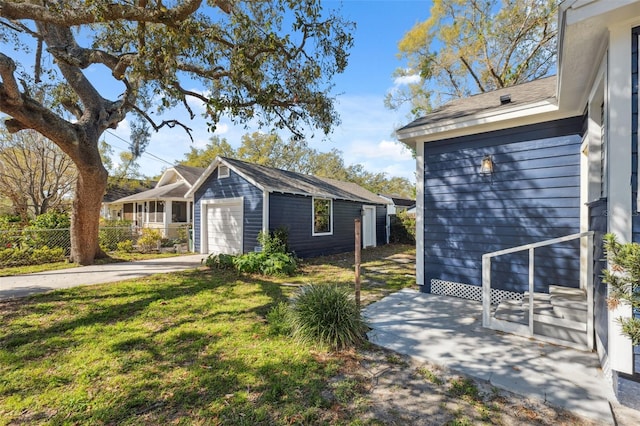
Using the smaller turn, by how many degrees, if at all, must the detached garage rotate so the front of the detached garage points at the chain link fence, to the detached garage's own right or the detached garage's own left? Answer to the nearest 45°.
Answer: approximately 45° to the detached garage's own right

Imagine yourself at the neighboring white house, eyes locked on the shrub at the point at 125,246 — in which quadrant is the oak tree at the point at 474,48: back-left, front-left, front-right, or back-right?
front-left

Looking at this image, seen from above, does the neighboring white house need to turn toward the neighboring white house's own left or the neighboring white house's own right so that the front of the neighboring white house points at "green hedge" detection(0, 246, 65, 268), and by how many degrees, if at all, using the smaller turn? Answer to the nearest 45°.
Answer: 0° — it already faces it

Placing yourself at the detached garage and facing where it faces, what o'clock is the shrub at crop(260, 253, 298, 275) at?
The shrub is roughly at 10 o'clock from the detached garage.

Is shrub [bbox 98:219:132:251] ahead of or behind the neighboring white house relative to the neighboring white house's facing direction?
ahead

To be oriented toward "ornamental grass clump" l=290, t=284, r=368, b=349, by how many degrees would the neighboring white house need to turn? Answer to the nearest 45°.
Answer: approximately 45° to its left

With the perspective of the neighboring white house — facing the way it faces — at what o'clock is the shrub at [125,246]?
The shrub is roughly at 11 o'clock from the neighboring white house.

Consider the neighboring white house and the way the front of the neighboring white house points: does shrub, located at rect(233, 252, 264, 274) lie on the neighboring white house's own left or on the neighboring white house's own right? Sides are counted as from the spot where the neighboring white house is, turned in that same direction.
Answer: on the neighboring white house's own left

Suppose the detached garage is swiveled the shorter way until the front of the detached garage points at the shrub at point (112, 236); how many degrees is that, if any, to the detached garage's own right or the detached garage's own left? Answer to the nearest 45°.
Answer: approximately 45° to the detached garage's own right

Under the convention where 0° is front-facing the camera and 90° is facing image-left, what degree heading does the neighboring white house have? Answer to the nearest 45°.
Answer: approximately 45°

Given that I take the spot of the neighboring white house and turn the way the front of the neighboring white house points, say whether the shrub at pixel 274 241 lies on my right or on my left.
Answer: on my left

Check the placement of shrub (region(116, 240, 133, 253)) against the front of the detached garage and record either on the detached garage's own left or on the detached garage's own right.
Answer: on the detached garage's own right

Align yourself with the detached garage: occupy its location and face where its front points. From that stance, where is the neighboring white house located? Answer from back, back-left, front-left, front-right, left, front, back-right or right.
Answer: right

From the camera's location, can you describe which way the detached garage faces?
facing the viewer and to the left of the viewer
